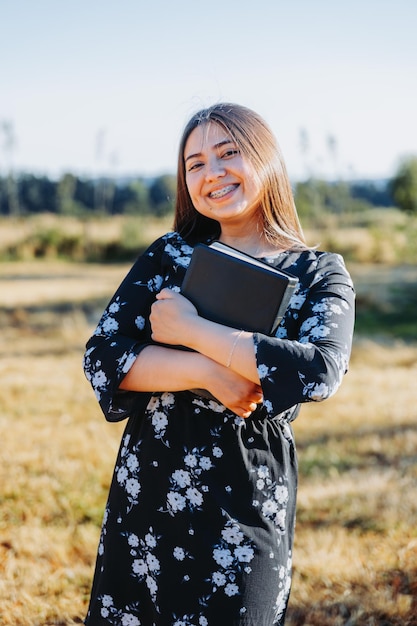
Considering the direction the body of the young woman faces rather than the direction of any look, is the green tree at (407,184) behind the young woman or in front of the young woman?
behind

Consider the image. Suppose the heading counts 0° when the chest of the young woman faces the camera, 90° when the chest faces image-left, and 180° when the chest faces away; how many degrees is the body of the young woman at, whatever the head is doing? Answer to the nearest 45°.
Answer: approximately 0°
